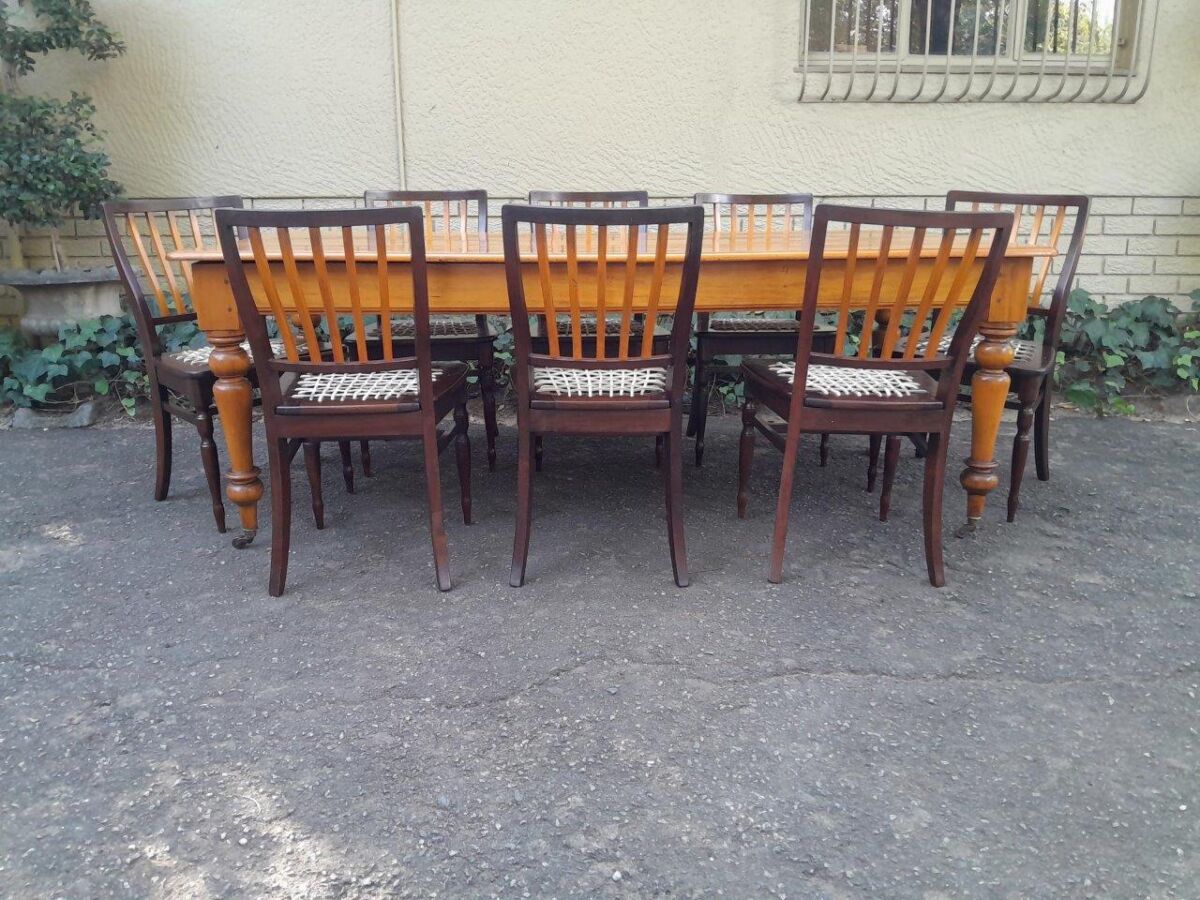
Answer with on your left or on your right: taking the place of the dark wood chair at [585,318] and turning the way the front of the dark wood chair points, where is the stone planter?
on your right

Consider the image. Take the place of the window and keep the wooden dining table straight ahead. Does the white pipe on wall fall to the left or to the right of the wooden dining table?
right

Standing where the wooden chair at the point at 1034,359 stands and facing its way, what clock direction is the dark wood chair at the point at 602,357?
The dark wood chair is roughly at 12 o'clock from the wooden chair.

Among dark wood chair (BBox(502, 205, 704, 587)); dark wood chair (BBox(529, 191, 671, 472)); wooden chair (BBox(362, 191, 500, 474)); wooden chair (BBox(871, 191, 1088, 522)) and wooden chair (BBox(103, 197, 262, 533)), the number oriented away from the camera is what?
1

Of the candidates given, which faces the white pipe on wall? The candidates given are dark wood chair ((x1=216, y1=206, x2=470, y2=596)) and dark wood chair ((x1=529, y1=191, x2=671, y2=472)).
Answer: dark wood chair ((x1=216, y1=206, x2=470, y2=596))

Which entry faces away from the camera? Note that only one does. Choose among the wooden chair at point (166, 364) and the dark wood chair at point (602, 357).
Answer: the dark wood chair

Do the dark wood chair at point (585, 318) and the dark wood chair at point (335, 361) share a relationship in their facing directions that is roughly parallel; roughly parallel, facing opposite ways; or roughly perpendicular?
roughly parallel, facing opposite ways

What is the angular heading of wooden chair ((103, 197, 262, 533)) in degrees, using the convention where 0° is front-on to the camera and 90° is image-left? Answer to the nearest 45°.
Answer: approximately 315°

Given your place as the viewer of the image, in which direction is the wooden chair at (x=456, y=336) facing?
facing the viewer

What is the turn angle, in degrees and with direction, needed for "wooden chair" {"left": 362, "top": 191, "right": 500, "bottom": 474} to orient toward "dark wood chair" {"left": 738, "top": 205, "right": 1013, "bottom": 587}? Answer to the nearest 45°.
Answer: approximately 45° to its left

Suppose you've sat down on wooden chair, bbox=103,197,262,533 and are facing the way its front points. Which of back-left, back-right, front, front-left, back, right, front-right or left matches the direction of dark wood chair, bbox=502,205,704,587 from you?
front

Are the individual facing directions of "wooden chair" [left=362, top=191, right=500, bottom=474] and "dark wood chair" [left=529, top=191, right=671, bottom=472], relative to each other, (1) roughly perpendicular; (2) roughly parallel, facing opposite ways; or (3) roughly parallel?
roughly parallel

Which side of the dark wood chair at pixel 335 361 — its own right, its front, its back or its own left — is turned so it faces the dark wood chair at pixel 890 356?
right

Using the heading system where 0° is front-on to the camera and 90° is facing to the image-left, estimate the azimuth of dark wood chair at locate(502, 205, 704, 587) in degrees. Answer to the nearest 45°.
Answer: approximately 180°

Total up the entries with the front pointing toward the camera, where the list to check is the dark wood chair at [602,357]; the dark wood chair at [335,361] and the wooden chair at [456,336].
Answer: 1

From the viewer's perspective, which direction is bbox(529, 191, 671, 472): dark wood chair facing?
toward the camera

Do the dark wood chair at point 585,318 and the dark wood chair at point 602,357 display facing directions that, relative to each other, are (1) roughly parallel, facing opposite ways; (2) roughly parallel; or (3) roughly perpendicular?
roughly parallel, facing opposite ways
